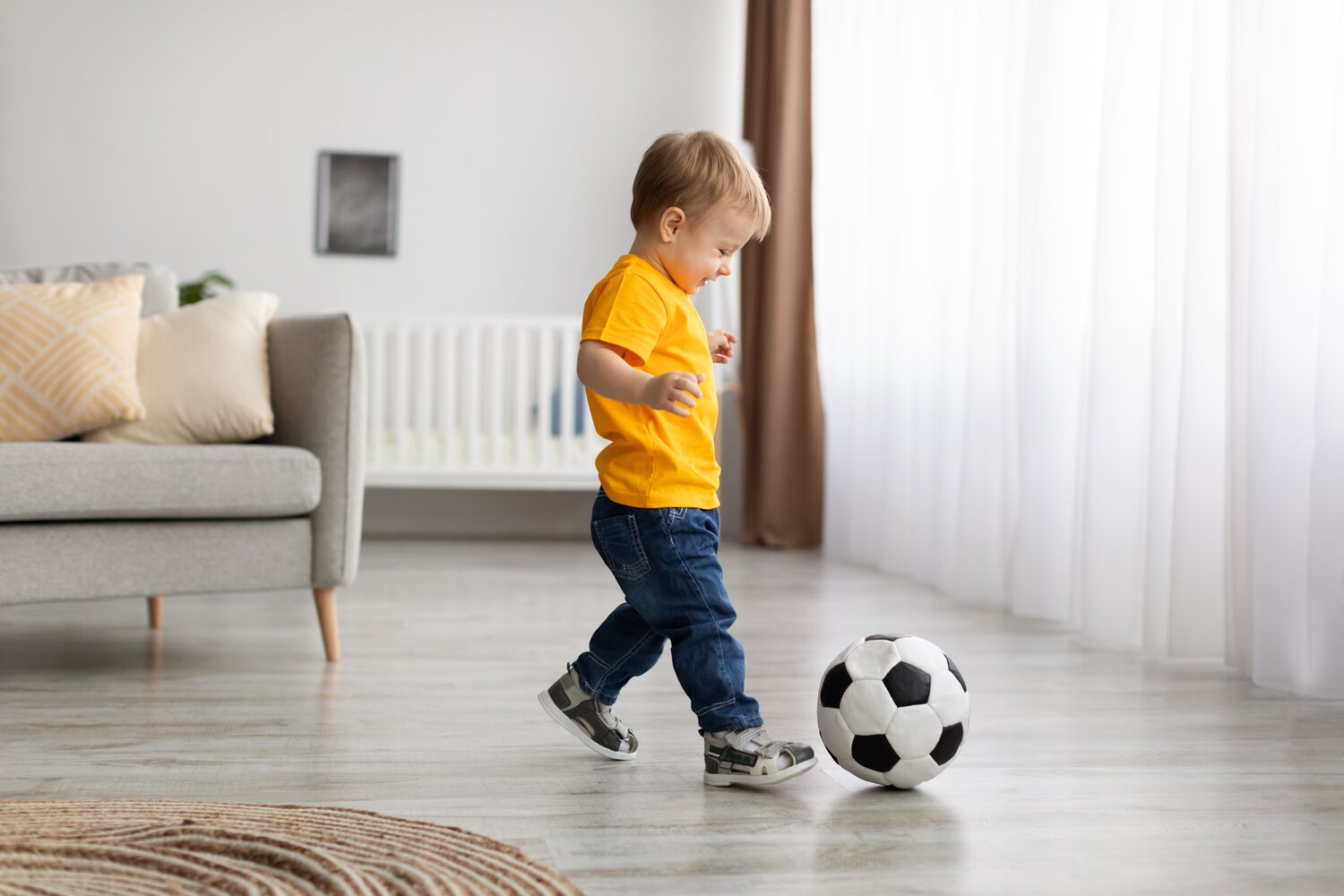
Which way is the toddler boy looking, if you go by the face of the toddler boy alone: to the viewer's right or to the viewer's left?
to the viewer's right

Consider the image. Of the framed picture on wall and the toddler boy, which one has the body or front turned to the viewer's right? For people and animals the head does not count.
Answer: the toddler boy

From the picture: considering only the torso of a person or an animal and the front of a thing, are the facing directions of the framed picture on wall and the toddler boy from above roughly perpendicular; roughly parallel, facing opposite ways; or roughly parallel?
roughly perpendicular

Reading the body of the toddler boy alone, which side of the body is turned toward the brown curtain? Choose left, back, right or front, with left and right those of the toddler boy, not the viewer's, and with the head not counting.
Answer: left

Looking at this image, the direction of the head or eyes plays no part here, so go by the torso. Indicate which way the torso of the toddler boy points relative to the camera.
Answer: to the viewer's right

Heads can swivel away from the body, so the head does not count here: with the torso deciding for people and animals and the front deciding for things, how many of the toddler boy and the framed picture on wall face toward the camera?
1

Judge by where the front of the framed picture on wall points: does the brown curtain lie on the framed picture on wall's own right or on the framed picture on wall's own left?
on the framed picture on wall's own left

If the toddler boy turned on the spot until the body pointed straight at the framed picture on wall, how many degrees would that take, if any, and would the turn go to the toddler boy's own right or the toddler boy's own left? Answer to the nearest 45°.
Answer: approximately 90° to the toddler boy's own left

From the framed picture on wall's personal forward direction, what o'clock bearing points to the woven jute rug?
The woven jute rug is roughly at 12 o'clock from the framed picture on wall.
